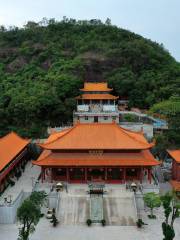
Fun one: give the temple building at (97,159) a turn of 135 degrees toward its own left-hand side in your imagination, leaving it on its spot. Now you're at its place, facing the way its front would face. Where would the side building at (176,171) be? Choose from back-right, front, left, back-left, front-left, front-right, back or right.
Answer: front-right

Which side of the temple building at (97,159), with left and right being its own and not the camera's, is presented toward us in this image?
front

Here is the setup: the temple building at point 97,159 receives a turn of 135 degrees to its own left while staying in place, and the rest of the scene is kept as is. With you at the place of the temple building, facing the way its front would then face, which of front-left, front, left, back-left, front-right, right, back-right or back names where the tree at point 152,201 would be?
right

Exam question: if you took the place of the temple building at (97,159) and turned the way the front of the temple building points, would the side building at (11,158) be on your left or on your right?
on your right
